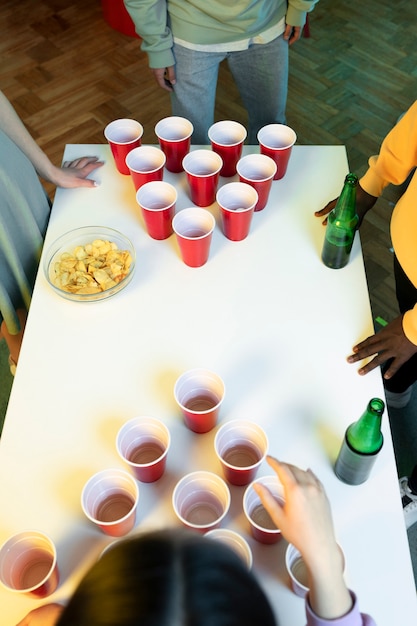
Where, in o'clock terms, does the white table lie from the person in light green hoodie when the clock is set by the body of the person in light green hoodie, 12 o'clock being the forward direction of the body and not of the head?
The white table is roughly at 12 o'clock from the person in light green hoodie.

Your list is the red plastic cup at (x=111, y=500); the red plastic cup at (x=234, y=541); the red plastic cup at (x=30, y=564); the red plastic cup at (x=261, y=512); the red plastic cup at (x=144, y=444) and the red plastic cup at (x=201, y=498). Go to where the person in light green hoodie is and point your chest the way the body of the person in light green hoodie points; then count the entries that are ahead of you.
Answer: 6

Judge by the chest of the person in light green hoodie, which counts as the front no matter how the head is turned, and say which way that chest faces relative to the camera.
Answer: toward the camera

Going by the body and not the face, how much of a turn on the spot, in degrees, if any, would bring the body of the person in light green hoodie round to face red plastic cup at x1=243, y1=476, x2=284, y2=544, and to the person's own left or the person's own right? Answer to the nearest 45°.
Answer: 0° — they already face it

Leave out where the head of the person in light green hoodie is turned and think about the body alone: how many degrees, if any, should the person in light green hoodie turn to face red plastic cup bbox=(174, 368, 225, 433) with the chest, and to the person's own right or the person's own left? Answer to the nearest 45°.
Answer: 0° — they already face it

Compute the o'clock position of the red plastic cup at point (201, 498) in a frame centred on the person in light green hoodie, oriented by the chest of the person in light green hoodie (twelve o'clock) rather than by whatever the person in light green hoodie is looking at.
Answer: The red plastic cup is roughly at 12 o'clock from the person in light green hoodie.

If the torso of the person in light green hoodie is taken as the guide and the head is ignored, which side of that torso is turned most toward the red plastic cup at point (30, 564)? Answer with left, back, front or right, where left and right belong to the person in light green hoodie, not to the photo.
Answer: front

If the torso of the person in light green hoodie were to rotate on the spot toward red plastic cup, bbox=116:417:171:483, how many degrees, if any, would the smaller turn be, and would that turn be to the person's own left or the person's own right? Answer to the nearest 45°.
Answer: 0° — they already face it
